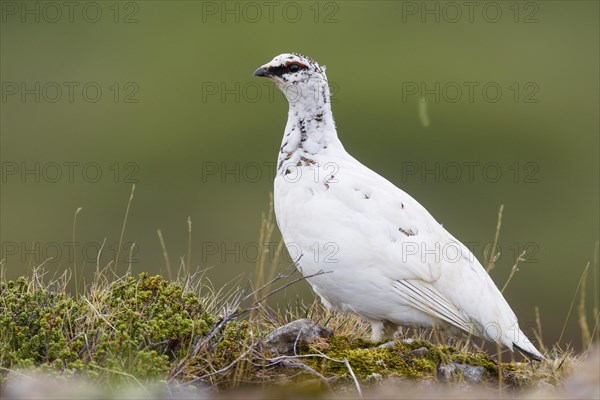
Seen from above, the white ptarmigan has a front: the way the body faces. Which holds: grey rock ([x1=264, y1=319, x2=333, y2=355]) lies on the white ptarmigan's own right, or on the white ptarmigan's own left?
on the white ptarmigan's own left

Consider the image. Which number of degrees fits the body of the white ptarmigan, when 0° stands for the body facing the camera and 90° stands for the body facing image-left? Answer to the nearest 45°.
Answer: approximately 90°

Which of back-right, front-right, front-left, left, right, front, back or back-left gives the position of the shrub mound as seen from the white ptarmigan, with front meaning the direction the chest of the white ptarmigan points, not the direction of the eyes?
front-left

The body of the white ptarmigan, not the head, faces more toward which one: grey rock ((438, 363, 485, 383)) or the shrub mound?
the shrub mound

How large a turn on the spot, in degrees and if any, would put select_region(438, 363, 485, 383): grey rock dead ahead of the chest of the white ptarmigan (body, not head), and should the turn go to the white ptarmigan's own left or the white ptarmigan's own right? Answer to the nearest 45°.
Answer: approximately 135° to the white ptarmigan's own left
